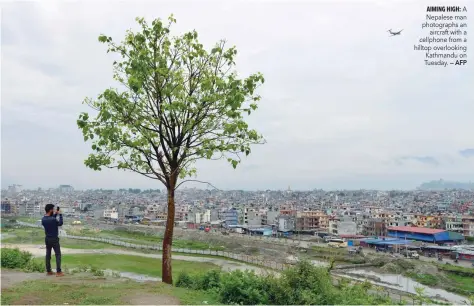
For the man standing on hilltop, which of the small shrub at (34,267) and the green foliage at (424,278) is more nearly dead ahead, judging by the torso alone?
the green foliage

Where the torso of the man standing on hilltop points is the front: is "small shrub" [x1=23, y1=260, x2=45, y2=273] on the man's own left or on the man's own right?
on the man's own left

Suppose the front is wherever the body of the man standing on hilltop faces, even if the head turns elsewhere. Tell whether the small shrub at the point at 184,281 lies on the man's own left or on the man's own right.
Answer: on the man's own right

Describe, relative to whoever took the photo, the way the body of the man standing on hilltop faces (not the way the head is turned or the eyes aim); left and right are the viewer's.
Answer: facing away from the viewer and to the right of the viewer

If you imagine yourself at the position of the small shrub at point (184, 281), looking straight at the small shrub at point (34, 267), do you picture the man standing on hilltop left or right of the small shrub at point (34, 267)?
left
